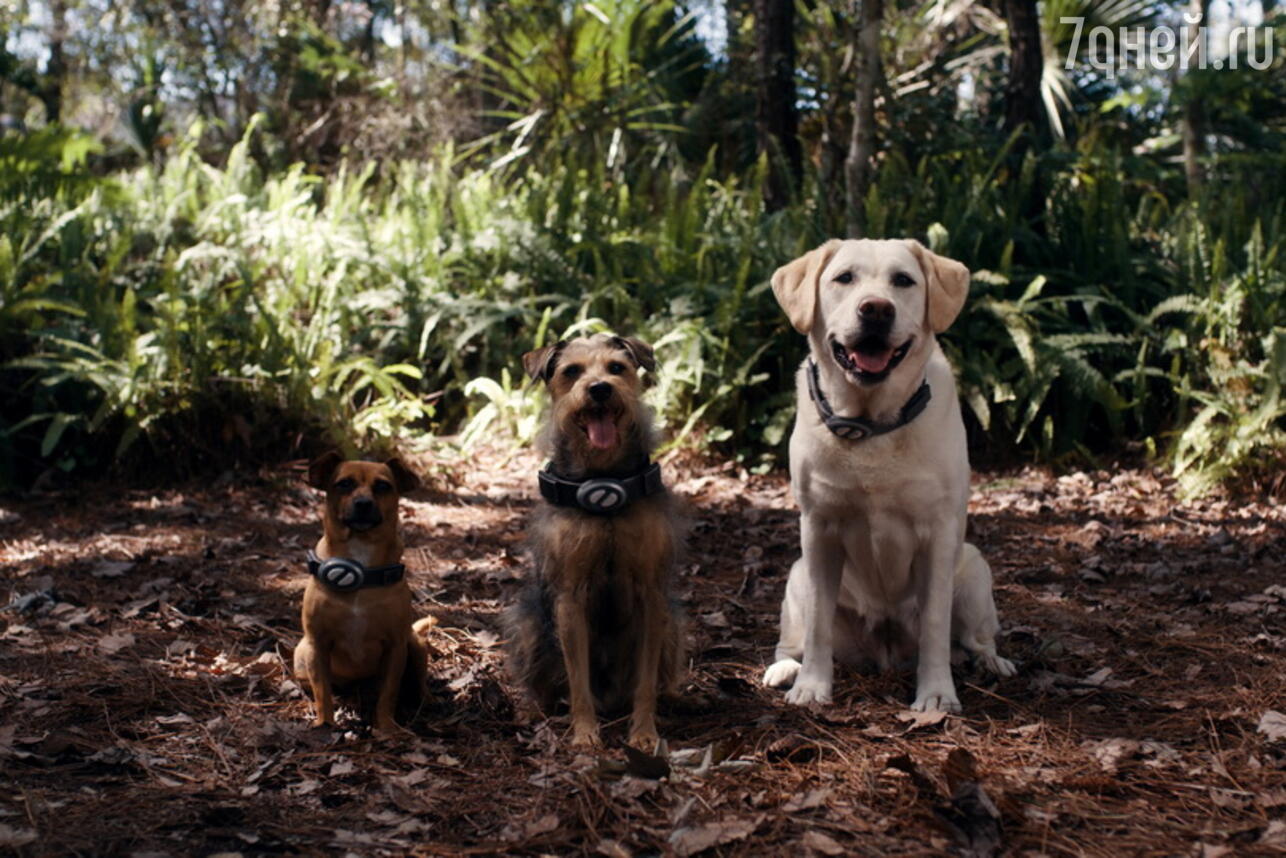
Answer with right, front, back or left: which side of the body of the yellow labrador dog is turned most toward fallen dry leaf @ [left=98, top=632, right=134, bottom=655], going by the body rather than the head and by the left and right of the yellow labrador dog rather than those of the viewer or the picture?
right

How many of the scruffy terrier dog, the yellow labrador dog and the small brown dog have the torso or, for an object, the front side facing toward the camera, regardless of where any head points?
3

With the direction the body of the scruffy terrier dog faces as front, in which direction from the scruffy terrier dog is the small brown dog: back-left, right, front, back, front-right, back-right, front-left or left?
right

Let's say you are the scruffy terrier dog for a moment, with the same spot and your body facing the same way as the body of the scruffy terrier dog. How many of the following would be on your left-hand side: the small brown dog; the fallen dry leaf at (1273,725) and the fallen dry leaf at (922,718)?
2

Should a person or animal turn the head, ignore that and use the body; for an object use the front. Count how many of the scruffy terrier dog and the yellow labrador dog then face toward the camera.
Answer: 2

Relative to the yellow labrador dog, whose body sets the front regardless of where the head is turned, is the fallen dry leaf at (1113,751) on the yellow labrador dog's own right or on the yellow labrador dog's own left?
on the yellow labrador dog's own left

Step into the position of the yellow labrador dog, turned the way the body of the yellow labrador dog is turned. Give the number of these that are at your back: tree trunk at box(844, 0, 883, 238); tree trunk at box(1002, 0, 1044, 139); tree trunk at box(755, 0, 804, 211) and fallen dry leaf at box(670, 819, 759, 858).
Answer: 3

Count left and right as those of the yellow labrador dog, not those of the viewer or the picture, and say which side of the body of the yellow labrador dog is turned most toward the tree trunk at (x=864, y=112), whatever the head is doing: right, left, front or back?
back

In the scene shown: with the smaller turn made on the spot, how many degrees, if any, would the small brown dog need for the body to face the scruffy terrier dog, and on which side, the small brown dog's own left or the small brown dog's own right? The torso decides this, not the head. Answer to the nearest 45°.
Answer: approximately 90° to the small brown dog's own left

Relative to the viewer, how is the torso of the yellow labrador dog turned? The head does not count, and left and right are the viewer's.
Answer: facing the viewer

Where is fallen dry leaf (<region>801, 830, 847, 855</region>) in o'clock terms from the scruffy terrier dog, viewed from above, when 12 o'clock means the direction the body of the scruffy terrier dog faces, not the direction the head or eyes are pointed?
The fallen dry leaf is roughly at 11 o'clock from the scruffy terrier dog.

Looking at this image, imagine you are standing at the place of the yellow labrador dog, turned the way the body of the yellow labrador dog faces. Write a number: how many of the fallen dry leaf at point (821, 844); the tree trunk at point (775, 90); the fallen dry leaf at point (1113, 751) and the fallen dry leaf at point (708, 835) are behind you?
1

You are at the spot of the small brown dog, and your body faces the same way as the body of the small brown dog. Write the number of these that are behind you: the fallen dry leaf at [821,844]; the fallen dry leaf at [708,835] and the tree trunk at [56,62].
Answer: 1
